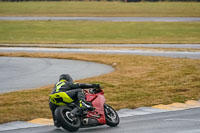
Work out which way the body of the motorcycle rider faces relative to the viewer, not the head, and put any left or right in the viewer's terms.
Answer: facing away from the viewer and to the right of the viewer
